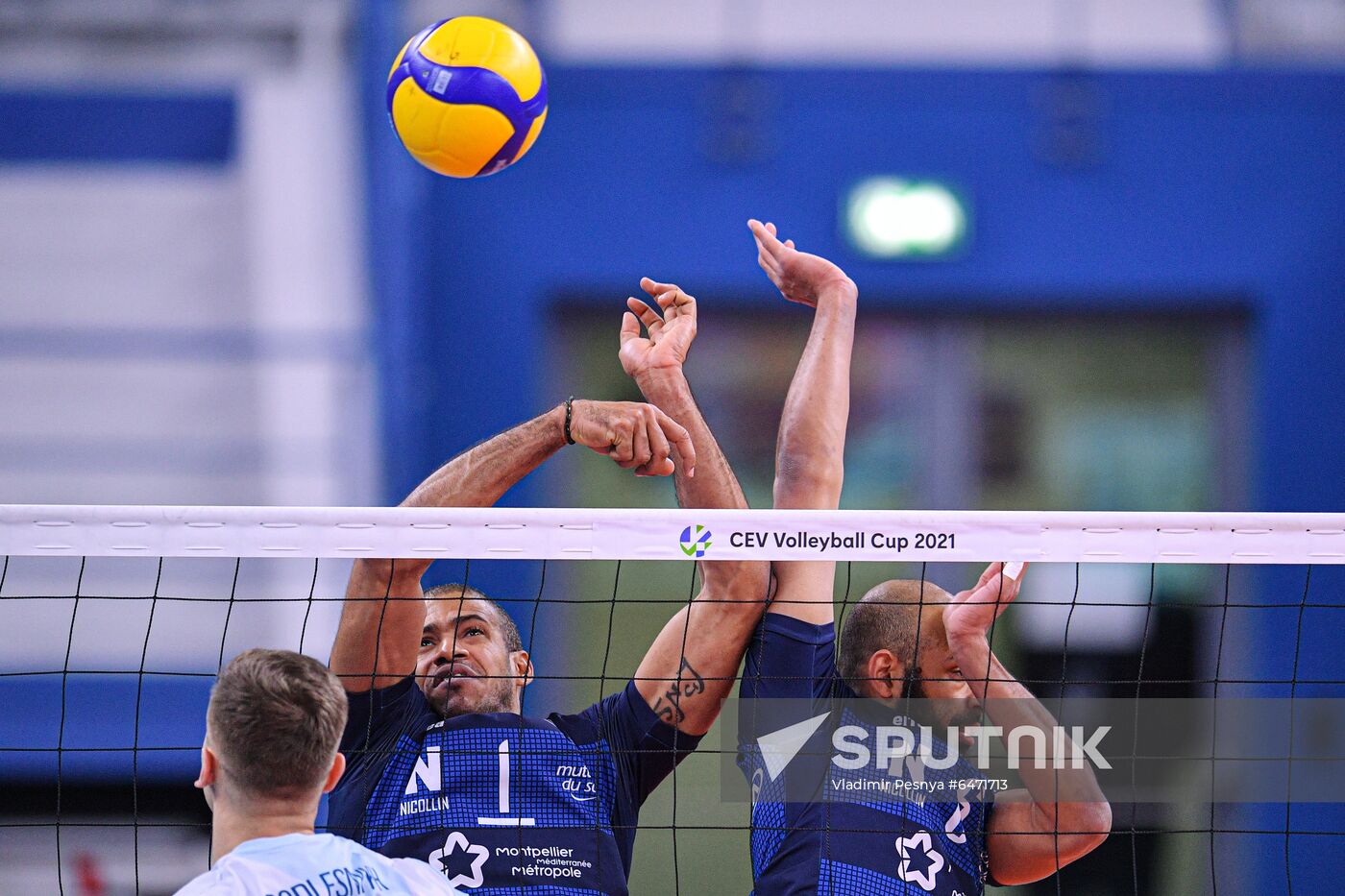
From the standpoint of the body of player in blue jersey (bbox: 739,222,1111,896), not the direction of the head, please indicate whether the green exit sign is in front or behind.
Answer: behind

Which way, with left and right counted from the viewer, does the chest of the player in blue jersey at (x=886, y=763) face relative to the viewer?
facing the viewer and to the right of the viewer

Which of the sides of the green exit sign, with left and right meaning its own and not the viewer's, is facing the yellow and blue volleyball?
front

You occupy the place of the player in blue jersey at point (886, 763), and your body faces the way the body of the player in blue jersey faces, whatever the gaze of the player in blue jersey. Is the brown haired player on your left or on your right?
on your right

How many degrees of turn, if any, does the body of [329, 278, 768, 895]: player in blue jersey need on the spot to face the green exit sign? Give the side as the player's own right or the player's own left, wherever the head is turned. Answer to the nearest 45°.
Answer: approximately 180°

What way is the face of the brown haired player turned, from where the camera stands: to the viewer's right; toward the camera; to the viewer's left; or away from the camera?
away from the camera

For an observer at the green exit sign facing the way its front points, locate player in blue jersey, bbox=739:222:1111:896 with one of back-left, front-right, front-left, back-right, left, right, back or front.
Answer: front

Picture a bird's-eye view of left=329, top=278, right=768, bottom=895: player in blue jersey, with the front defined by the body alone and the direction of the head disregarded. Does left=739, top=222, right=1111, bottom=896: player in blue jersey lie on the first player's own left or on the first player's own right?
on the first player's own left

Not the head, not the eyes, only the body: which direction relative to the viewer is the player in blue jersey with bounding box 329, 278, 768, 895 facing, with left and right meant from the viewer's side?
facing the viewer

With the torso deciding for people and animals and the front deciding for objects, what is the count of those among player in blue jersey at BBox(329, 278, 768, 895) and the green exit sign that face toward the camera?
2

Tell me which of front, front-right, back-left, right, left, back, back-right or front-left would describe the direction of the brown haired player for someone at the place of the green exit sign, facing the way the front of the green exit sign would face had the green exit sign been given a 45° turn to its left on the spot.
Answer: front-right

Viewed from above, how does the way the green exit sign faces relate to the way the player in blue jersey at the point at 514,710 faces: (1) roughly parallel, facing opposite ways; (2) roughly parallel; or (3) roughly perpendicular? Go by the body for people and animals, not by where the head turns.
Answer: roughly parallel

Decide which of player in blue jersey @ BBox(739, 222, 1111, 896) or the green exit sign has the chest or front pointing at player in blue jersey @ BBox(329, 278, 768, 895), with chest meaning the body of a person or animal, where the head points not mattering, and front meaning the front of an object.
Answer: the green exit sign
